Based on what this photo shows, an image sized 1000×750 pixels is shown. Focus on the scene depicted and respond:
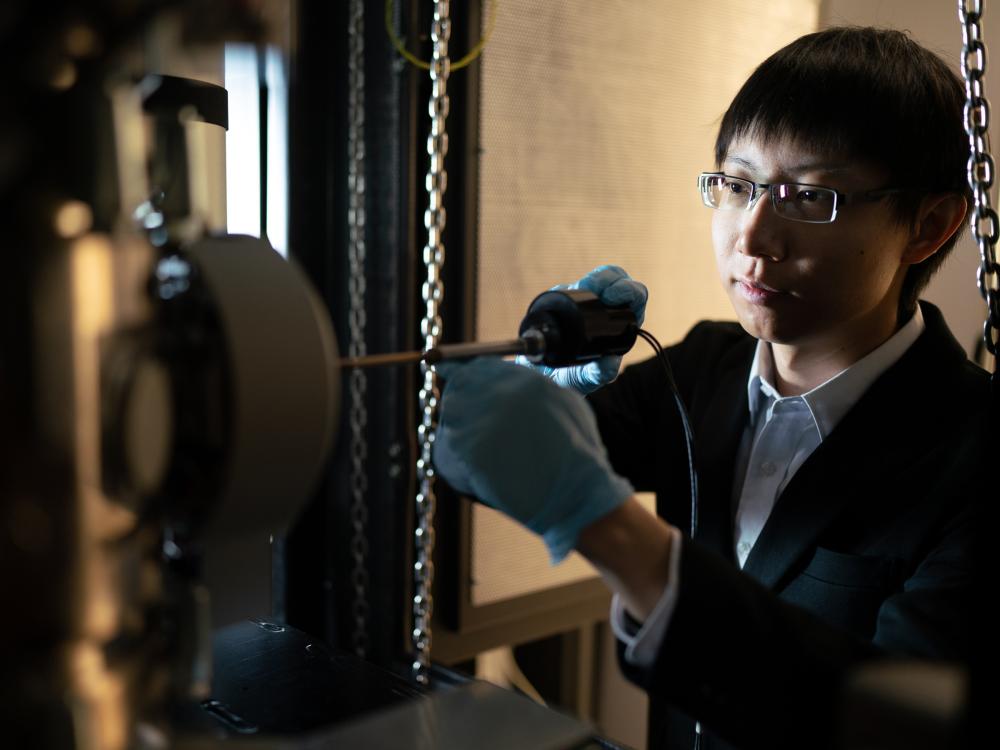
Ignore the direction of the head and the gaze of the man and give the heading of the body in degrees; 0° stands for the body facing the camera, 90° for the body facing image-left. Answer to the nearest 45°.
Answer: approximately 45°

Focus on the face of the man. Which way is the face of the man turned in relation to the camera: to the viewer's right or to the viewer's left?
to the viewer's left
